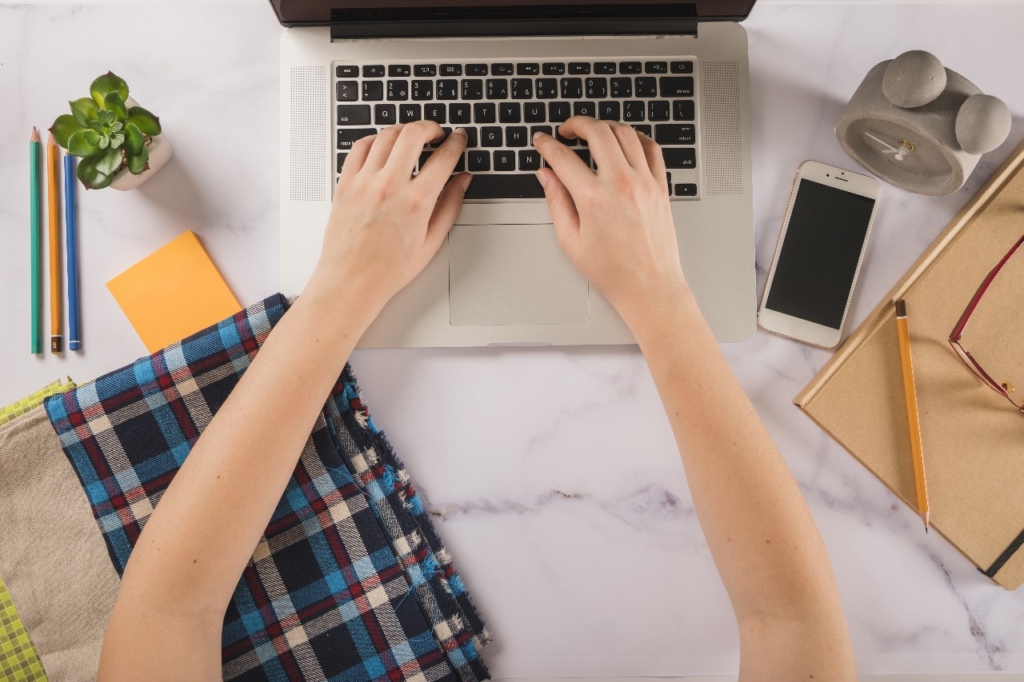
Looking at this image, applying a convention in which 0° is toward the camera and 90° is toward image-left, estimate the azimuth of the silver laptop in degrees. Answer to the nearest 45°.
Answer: approximately 0°
